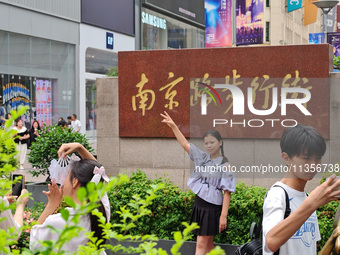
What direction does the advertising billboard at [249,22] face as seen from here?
toward the camera

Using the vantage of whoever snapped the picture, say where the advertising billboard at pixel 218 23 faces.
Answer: facing the viewer

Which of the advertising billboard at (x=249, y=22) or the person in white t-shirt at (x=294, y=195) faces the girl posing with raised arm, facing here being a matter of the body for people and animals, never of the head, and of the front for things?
the advertising billboard

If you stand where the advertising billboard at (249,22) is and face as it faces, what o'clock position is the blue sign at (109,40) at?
The blue sign is roughly at 3 o'clock from the advertising billboard.

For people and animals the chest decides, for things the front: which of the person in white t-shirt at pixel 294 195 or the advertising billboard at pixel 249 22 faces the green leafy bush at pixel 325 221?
the advertising billboard

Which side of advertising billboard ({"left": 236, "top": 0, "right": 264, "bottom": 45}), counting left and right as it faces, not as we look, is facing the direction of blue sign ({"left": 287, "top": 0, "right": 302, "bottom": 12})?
left

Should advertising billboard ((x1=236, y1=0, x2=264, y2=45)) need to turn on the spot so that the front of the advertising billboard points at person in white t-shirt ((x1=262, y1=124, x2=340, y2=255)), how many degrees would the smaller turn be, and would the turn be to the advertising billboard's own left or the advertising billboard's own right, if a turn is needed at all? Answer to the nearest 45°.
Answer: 0° — it already faces them

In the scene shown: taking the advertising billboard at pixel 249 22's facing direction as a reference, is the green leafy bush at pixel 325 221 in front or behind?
in front

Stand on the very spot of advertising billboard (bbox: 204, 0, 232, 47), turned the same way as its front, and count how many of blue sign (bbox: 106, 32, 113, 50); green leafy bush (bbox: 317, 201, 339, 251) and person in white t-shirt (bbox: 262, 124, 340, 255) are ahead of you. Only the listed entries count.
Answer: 2

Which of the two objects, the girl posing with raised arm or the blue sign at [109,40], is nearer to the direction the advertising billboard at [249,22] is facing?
the girl posing with raised arm

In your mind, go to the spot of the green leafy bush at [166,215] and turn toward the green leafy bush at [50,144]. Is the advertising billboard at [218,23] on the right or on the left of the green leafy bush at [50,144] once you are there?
right

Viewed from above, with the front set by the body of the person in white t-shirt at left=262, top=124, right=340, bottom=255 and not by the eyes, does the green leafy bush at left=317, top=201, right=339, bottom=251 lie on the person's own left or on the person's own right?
on the person's own left

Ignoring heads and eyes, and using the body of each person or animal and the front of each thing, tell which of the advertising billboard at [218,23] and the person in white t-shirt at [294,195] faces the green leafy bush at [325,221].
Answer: the advertising billboard

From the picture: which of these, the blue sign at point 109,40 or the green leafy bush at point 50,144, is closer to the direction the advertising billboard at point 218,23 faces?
the green leafy bush
